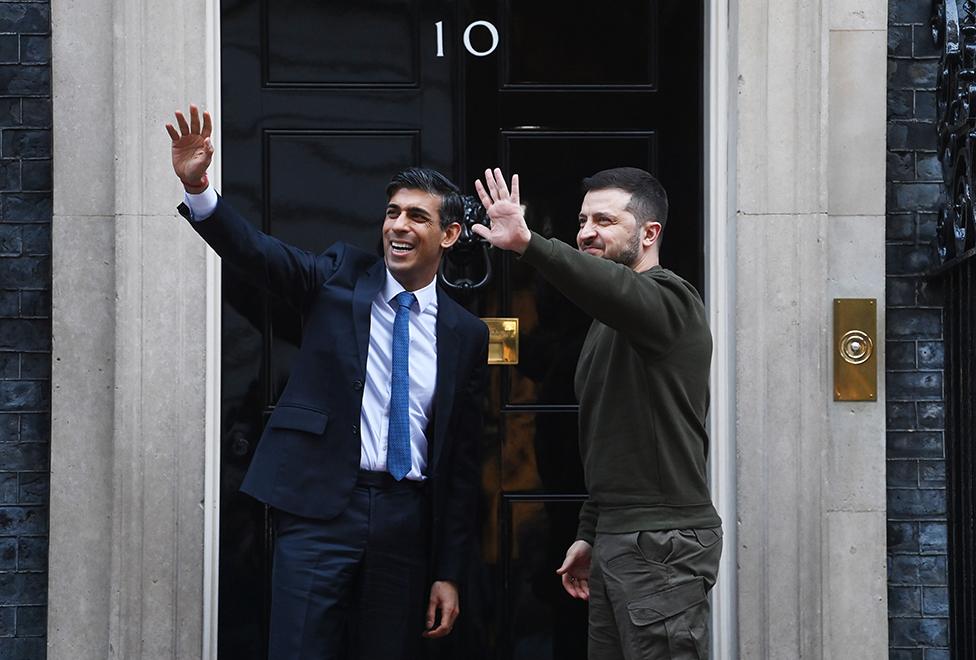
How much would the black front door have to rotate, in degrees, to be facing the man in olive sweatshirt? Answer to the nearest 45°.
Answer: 0° — it already faces them

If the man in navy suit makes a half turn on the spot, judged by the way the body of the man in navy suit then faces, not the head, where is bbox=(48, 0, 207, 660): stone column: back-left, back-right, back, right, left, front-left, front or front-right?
front-left

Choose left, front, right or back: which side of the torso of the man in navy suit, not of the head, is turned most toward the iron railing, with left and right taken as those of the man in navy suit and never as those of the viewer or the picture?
left

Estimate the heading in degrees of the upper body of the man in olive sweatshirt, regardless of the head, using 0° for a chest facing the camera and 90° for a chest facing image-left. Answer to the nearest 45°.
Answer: approximately 90°

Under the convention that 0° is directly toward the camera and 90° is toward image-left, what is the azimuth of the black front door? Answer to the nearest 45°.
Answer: approximately 0°

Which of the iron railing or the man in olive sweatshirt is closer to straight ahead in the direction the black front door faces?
the man in olive sweatshirt

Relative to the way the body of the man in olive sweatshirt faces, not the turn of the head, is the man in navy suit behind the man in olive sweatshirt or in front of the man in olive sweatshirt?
in front

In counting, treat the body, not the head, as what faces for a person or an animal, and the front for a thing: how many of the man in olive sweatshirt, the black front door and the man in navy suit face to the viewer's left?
1

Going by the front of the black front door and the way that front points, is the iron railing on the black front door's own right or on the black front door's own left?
on the black front door's own left
